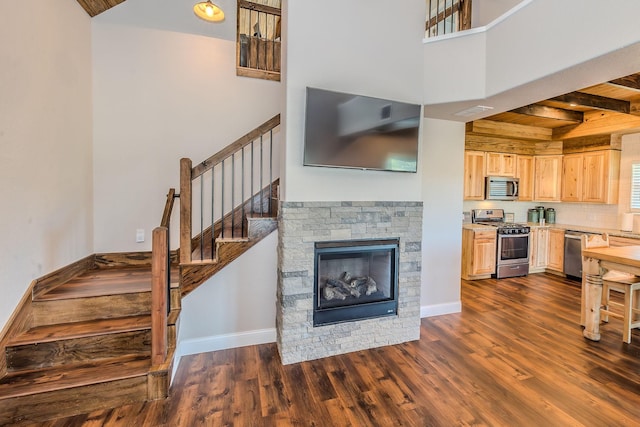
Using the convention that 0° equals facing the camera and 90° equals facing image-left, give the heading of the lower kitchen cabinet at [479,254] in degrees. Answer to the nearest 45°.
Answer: approximately 315°

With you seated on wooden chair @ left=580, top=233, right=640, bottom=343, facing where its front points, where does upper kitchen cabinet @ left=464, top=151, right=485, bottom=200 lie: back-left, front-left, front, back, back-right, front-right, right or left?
back

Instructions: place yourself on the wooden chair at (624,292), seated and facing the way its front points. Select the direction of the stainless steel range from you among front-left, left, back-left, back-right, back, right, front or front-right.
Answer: back
